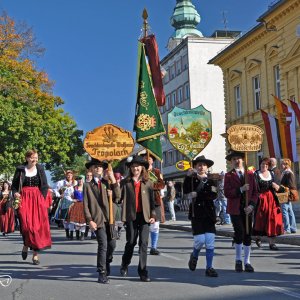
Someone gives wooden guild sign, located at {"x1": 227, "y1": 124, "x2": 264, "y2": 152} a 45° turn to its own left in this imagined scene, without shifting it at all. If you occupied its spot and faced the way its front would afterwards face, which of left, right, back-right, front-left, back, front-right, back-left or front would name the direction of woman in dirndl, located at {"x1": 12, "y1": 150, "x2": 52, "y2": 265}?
back-right

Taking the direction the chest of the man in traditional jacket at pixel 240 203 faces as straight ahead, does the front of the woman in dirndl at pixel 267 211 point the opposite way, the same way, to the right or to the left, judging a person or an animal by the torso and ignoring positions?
the same way

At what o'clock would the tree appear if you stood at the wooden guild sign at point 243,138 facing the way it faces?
The tree is roughly at 5 o'clock from the wooden guild sign.

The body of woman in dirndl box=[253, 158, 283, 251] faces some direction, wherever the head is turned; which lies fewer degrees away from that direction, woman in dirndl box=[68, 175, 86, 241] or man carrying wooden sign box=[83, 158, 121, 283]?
the man carrying wooden sign

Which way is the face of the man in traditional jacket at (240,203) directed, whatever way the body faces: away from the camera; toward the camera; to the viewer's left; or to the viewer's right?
toward the camera

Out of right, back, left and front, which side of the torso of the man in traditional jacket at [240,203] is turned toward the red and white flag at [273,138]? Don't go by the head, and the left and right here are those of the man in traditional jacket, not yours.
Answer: back

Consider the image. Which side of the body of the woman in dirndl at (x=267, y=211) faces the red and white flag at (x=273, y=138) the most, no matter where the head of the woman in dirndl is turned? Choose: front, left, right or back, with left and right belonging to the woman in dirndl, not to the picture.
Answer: back

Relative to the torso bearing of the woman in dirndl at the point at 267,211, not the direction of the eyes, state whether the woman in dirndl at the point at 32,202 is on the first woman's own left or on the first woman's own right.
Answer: on the first woman's own right

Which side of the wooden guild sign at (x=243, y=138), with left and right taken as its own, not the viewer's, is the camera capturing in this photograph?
front

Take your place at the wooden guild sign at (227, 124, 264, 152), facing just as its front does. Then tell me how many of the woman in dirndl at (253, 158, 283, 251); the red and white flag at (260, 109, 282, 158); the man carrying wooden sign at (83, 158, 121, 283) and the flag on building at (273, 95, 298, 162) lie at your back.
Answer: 3

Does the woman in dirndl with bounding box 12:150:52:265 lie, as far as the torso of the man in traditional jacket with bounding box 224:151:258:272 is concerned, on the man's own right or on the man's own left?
on the man's own right

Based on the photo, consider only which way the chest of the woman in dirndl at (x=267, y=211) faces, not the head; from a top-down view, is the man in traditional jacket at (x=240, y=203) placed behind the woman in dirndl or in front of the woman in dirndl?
in front

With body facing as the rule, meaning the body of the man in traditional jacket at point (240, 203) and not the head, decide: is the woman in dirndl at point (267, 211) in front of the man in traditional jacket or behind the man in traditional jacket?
behind

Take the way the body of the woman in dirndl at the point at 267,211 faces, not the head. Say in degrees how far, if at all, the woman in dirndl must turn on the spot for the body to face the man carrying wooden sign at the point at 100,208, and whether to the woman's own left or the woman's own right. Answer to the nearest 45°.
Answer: approximately 45° to the woman's own right

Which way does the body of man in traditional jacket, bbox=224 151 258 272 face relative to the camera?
toward the camera
